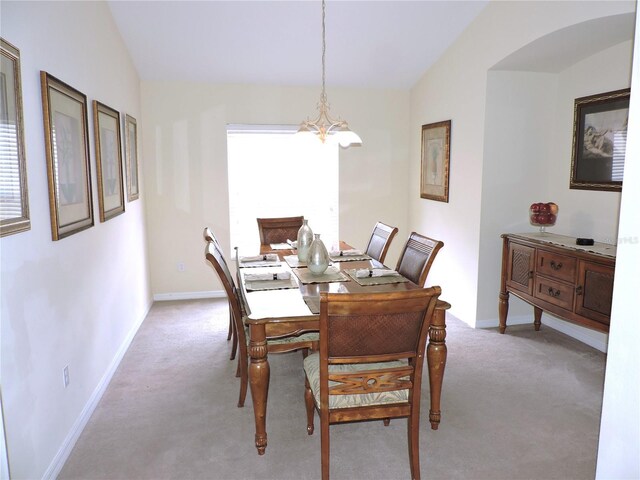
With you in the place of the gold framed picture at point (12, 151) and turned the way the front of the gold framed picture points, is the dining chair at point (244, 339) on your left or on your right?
on your left

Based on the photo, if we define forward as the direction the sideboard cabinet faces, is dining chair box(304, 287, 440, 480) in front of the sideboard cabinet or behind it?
in front

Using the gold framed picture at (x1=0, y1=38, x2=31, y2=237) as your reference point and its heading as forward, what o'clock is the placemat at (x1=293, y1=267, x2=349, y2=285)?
The placemat is roughly at 10 o'clock from the gold framed picture.

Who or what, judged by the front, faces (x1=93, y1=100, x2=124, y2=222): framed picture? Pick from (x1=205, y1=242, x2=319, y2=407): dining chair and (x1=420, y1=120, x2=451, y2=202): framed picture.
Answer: (x1=420, y1=120, x2=451, y2=202): framed picture

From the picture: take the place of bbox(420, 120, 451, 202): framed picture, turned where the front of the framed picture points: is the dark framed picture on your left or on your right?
on your left

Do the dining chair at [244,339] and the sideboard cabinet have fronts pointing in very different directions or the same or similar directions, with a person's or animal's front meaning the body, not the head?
very different directions

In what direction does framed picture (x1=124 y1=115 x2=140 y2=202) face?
to the viewer's right

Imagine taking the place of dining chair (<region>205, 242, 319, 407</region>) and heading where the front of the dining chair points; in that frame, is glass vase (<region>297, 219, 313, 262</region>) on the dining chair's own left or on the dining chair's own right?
on the dining chair's own left

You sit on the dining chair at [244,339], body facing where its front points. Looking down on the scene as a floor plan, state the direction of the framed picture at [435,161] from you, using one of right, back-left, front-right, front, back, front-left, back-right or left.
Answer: front-left

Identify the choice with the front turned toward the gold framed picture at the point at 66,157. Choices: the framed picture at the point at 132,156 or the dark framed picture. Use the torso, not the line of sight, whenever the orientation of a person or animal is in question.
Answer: the dark framed picture

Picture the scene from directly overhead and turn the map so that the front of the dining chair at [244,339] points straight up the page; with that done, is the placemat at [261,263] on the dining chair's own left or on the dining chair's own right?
on the dining chair's own left

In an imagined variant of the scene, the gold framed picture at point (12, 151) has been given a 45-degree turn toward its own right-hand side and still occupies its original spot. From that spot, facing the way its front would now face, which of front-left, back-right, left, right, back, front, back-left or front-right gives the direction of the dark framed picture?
left

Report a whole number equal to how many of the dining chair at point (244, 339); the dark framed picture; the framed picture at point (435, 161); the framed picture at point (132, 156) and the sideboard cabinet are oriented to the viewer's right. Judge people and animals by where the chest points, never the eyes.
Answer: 2

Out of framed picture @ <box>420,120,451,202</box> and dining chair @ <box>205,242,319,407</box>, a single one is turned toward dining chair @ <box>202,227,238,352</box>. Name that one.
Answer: the framed picture

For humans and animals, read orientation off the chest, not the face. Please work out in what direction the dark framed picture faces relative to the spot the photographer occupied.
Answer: facing the viewer and to the left of the viewer

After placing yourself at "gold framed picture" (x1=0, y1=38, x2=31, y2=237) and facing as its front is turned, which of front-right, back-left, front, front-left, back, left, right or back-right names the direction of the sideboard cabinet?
front-left

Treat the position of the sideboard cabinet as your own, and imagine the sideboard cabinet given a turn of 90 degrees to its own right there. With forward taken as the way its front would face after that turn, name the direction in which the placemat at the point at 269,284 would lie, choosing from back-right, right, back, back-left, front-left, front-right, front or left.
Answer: left

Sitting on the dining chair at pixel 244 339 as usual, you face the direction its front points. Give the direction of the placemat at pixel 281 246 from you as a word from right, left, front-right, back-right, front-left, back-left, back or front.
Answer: left

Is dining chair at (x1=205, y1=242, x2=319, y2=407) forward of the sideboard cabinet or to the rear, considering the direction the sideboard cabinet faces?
forward
